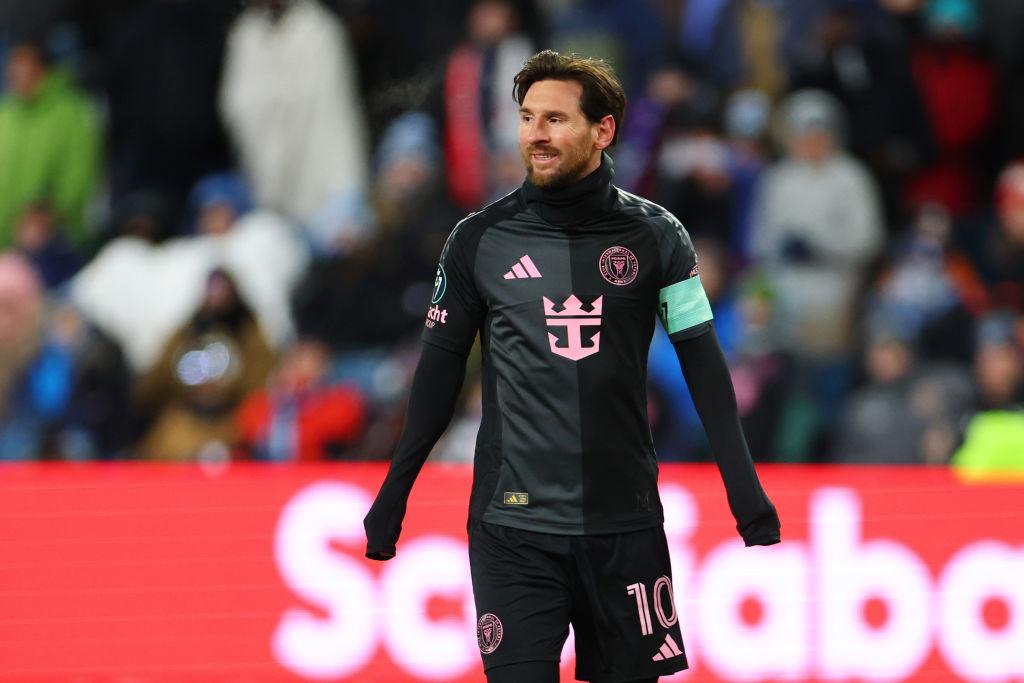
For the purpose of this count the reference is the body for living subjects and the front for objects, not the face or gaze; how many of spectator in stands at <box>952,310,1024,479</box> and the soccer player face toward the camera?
2

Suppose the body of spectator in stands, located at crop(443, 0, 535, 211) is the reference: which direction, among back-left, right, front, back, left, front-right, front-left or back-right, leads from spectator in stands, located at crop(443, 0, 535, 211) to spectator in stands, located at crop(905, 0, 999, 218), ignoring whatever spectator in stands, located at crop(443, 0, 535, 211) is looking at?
left

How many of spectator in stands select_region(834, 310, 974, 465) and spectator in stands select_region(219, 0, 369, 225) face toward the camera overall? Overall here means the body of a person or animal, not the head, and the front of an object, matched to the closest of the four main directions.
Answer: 2

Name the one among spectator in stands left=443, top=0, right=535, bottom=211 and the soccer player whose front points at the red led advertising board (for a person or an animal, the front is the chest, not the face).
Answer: the spectator in stands

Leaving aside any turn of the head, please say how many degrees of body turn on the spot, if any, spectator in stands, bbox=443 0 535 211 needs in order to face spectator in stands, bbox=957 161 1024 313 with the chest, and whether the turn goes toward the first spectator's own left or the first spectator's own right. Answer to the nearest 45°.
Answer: approximately 90° to the first spectator's own left

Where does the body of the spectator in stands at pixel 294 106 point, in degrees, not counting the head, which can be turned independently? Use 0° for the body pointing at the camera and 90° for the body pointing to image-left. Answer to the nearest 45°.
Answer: approximately 0°

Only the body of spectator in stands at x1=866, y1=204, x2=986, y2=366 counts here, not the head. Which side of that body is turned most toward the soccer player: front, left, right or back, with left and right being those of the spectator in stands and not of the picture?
front

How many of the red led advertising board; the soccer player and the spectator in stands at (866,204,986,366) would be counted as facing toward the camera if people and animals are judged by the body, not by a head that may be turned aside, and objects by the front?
3
